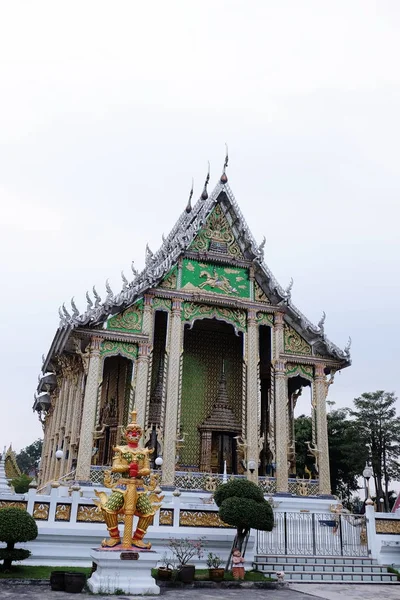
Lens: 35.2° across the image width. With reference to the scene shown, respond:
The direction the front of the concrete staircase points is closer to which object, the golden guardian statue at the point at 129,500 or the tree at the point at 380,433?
the golden guardian statue

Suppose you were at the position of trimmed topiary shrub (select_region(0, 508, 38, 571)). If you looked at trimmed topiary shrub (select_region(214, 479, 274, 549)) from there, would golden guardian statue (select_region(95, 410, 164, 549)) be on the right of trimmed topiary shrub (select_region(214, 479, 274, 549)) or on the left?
right

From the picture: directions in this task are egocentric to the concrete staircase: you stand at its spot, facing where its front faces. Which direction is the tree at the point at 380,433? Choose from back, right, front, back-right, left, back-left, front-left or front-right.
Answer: back

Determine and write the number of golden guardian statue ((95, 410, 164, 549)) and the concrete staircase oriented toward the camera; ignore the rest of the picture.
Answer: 2

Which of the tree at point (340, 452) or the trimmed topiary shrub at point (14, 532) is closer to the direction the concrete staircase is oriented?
the trimmed topiary shrub

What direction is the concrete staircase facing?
toward the camera

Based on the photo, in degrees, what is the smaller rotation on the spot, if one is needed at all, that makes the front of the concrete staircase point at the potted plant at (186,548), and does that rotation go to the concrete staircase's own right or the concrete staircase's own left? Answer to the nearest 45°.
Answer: approximately 90° to the concrete staircase's own right

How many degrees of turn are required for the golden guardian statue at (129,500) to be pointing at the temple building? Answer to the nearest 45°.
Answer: approximately 180°

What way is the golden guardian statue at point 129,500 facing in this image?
toward the camera

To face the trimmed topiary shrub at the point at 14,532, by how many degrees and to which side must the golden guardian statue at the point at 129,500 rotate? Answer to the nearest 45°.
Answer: approximately 135° to its right

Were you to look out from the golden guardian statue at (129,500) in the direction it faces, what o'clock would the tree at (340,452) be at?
The tree is roughly at 7 o'clock from the golden guardian statue.

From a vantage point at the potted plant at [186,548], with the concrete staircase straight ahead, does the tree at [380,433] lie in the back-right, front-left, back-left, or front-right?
front-left
